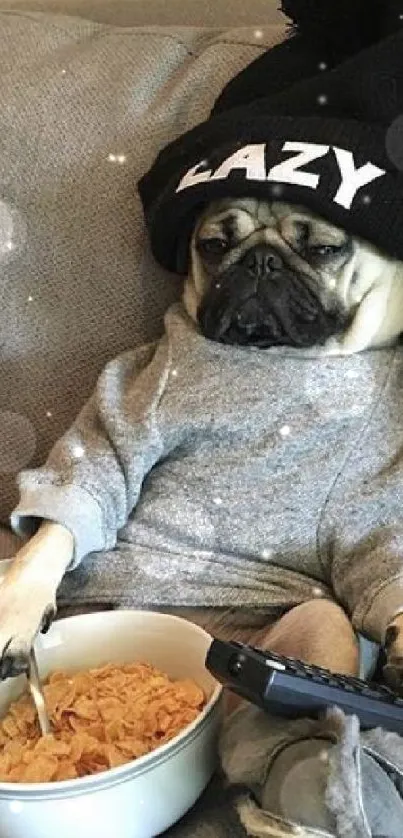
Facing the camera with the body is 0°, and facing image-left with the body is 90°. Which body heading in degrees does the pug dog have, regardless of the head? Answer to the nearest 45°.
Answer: approximately 0°
